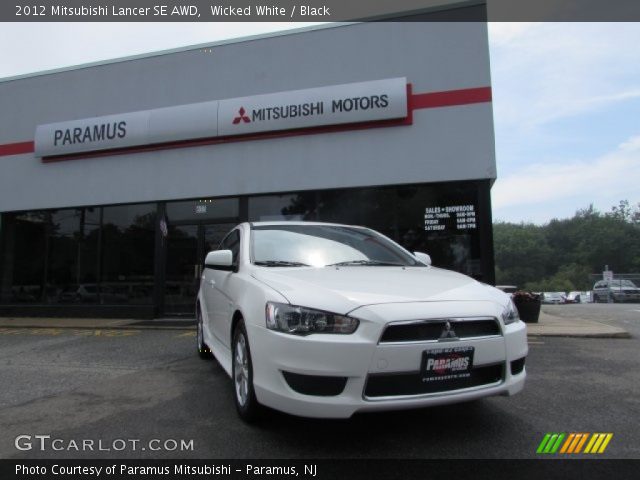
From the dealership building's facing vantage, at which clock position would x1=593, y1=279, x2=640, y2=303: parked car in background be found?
The parked car in background is roughly at 8 o'clock from the dealership building.

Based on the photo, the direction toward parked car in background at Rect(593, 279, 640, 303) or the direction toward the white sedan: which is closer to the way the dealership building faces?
the white sedan

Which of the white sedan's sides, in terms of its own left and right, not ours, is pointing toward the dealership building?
back

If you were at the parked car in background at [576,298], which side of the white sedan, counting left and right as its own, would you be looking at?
left

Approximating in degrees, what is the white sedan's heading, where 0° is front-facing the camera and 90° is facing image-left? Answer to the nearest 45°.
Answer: approximately 315°

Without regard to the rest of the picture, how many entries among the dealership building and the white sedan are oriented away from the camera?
0

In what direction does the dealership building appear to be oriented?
toward the camera

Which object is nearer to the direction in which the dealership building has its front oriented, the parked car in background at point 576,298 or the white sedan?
the white sedan

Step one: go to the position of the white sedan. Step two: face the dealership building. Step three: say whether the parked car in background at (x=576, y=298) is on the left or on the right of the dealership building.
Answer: right
